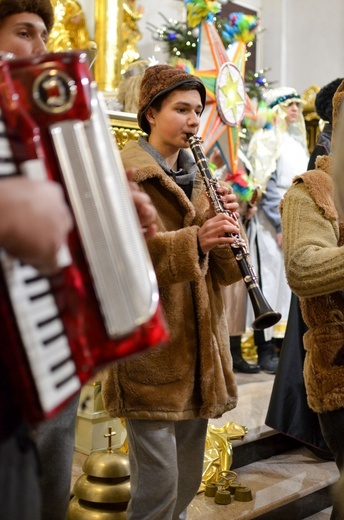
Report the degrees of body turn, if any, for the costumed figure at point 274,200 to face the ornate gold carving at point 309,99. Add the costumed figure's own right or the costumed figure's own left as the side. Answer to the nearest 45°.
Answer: approximately 135° to the costumed figure's own left

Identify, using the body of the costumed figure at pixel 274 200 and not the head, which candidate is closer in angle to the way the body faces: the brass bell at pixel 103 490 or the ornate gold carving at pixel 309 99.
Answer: the brass bell
